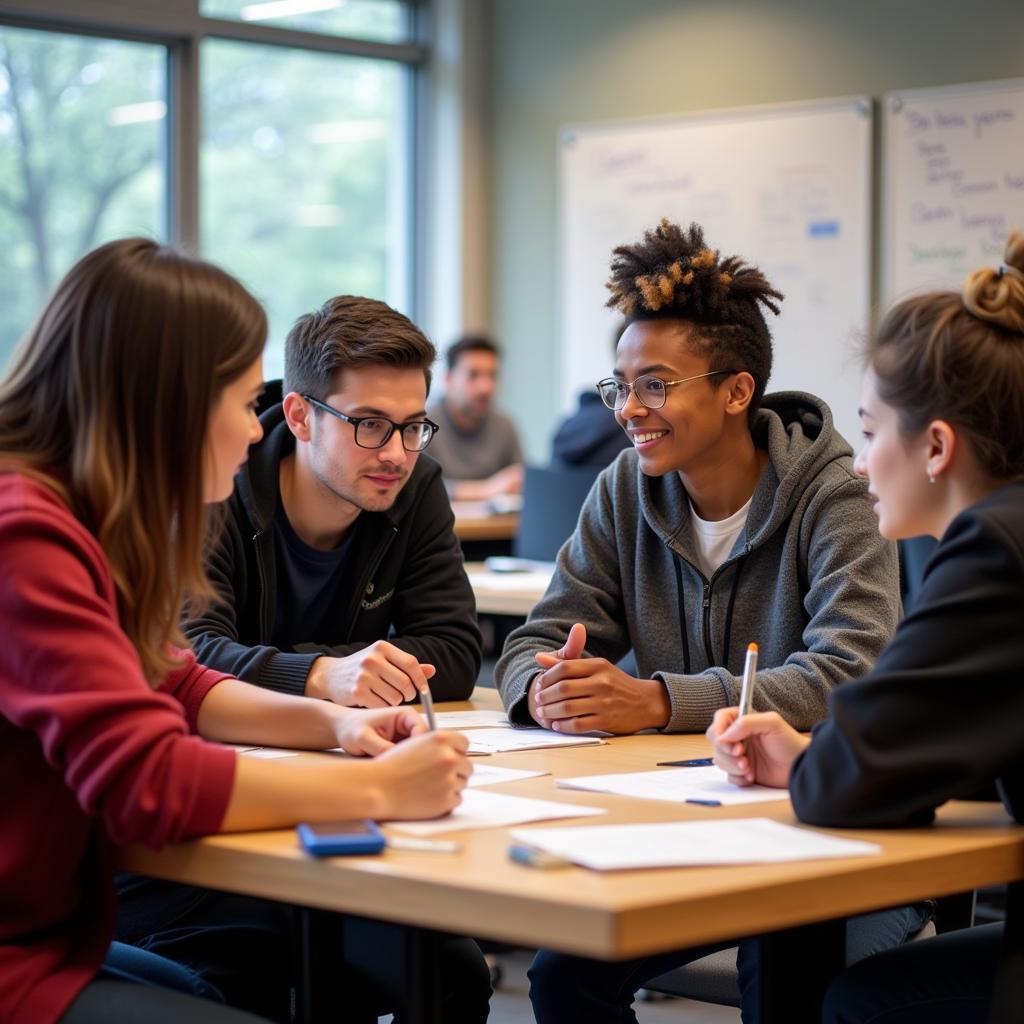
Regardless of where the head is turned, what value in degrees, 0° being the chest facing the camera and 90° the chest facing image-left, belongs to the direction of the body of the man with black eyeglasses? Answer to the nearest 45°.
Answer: approximately 315°

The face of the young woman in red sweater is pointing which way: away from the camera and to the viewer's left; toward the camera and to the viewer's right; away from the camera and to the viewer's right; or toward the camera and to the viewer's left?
away from the camera and to the viewer's right

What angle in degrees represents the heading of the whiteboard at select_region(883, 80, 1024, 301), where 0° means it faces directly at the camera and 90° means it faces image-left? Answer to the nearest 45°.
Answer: approximately 45°

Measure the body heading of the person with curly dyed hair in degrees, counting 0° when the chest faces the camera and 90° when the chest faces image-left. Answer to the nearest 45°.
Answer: approximately 45°

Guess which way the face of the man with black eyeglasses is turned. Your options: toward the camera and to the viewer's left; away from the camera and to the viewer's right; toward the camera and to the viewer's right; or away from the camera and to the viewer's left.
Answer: toward the camera and to the viewer's right

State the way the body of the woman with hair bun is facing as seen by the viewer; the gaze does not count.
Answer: to the viewer's left

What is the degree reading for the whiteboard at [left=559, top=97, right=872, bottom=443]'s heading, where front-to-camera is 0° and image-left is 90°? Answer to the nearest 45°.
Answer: approximately 45°

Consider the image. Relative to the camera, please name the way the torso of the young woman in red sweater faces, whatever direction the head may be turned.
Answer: to the viewer's right

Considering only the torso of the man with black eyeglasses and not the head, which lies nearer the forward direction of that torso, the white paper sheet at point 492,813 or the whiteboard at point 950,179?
the white paper sheet
